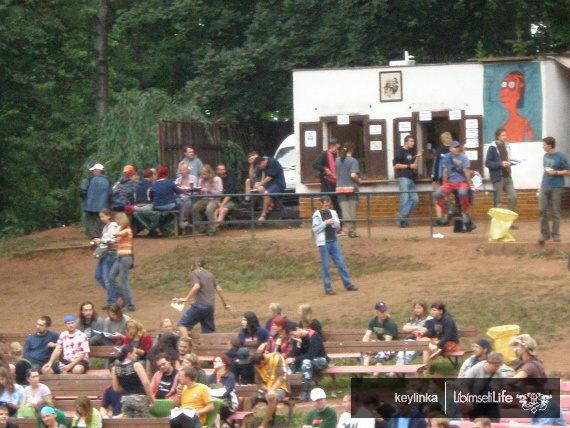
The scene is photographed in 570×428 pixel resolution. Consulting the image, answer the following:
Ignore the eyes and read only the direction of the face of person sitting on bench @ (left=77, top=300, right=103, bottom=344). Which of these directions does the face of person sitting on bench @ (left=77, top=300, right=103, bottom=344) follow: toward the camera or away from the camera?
toward the camera

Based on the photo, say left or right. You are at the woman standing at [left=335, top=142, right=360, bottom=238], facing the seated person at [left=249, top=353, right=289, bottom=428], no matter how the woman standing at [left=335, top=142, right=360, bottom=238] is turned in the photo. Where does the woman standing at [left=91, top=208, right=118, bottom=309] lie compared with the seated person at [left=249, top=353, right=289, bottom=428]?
right

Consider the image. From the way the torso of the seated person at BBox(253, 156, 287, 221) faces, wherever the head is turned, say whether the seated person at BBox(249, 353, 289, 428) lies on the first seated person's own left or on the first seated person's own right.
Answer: on the first seated person's own left

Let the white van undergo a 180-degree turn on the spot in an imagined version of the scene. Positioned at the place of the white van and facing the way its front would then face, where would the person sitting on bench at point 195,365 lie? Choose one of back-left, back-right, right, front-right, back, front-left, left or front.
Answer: back-right

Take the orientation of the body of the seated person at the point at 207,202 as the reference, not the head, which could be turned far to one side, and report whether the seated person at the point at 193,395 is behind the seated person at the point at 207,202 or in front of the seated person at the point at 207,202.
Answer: in front

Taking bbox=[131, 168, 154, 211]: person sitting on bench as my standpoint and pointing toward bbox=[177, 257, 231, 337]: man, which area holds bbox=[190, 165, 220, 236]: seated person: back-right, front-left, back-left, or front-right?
front-left

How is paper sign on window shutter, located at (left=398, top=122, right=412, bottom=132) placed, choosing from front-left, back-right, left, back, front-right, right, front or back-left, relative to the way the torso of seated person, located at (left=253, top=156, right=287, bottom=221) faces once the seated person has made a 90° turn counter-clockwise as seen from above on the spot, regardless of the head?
left

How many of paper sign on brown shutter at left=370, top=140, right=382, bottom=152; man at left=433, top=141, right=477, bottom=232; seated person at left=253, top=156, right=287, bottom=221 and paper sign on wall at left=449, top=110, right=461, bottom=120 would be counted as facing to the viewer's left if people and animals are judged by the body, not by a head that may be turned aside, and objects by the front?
1

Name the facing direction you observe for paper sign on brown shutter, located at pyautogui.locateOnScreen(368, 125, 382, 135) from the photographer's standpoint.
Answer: facing the viewer

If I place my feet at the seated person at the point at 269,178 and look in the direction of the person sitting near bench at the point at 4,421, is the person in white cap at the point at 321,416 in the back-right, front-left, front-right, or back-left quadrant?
front-left

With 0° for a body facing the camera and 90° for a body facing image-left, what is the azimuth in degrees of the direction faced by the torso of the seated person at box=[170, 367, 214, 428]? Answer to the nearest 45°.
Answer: approximately 45°

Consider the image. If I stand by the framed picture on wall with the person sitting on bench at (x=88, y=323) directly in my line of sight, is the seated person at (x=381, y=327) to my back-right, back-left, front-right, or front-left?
front-left

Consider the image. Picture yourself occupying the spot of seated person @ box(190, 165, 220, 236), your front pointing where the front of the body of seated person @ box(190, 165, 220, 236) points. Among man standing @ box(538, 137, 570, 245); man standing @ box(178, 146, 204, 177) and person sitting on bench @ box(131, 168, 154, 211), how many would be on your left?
1

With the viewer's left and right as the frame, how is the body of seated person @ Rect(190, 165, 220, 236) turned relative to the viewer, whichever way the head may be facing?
facing the viewer and to the left of the viewer

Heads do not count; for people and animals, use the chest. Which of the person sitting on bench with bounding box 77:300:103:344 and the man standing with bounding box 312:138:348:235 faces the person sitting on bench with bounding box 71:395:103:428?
the person sitting on bench with bounding box 77:300:103:344

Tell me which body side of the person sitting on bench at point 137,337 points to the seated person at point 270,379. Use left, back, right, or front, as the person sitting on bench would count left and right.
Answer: left

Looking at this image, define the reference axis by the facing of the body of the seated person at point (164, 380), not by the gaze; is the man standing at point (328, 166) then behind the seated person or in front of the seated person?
behind
